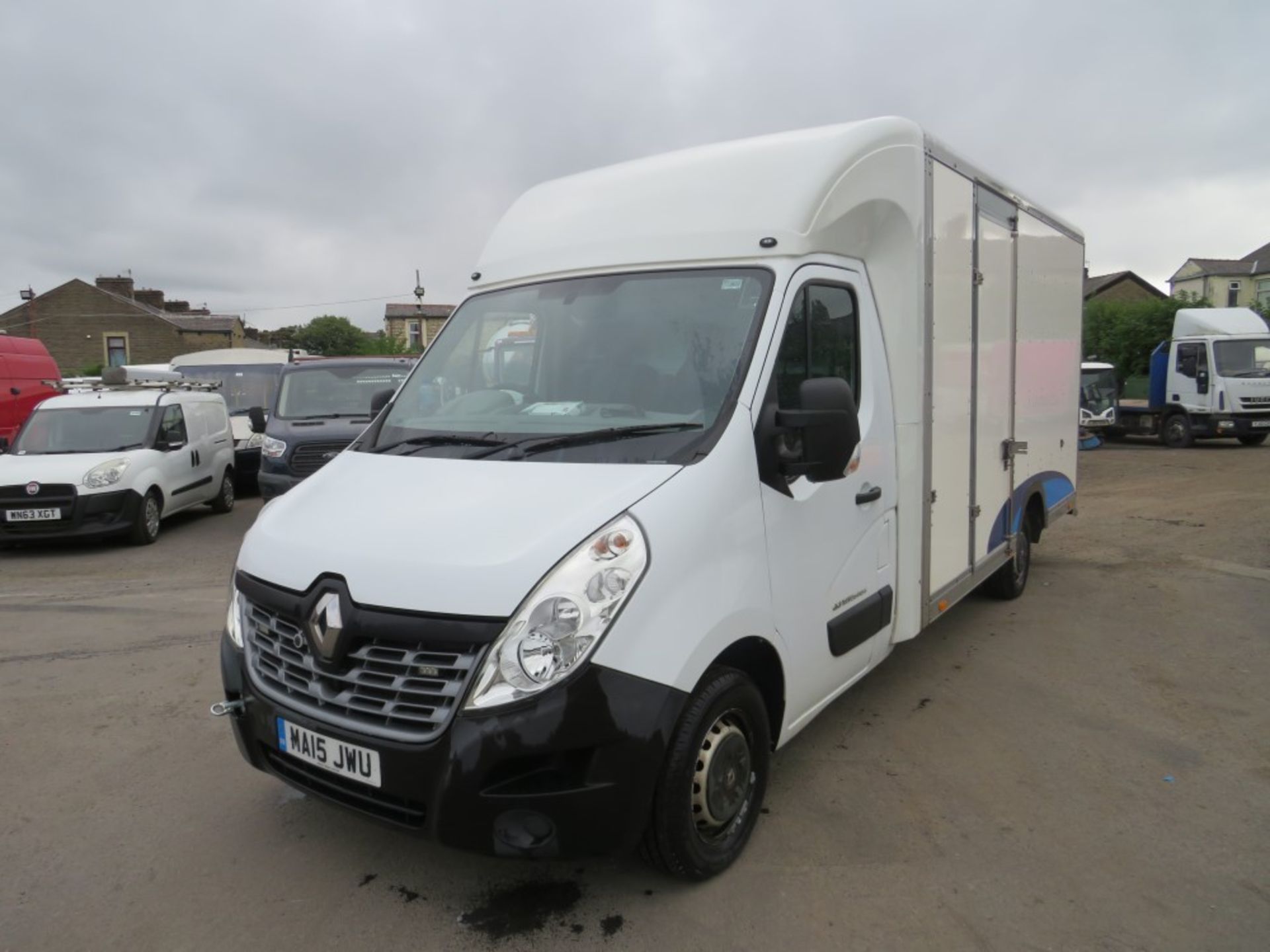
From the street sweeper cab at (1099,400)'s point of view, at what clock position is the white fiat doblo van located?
The white fiat doblo van is roughly at 1 o'clock from the street sweeper cab.

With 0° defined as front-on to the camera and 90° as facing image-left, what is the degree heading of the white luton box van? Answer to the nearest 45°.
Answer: approximately 45°

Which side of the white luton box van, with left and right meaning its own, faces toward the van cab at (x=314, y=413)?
right

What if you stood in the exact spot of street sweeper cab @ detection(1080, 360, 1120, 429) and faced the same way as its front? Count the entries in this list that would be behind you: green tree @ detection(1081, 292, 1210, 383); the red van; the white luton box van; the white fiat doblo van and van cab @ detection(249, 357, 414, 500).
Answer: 1

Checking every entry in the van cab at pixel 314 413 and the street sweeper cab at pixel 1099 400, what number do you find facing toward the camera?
2

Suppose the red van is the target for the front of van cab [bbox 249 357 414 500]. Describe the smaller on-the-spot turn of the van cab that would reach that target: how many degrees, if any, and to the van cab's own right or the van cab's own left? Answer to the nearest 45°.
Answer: approximately 135° to the van cab's own right

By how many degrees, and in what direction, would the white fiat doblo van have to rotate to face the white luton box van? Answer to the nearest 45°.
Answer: approximately 45° to its left

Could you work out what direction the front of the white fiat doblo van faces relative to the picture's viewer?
facing the viewer and to the left of the viewer

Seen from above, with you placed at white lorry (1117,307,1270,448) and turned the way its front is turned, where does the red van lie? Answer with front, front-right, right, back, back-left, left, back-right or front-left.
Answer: right

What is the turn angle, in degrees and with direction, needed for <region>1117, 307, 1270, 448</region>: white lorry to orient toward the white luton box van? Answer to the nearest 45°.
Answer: approximately 45° to its right

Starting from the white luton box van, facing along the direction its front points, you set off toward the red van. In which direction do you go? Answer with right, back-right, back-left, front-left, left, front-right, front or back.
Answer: right

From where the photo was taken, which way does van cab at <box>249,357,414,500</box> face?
toward the camera

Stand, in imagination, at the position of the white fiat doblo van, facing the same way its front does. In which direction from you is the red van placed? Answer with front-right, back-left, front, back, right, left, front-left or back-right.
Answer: back-right
